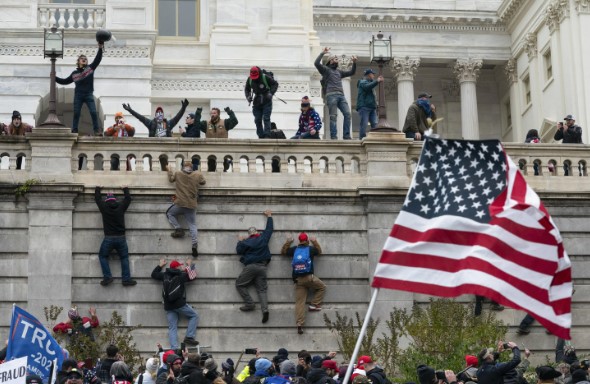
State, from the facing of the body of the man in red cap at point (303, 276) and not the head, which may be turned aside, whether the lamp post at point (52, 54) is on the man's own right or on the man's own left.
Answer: on the man's own left

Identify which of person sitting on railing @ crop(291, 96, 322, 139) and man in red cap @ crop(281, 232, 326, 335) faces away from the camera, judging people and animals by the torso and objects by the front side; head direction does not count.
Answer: the man in red cap

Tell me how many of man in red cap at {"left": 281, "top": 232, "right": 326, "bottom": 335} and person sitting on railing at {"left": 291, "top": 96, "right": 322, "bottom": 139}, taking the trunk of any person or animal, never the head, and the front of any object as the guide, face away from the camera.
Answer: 1

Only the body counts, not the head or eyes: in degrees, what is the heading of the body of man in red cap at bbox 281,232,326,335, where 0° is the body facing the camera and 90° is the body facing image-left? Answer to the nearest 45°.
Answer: approximately 180°

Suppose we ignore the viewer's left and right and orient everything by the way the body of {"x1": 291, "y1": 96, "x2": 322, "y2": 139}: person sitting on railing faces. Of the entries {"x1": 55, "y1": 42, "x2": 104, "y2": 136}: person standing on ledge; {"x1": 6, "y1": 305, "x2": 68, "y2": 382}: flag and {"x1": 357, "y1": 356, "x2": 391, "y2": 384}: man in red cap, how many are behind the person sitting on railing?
0

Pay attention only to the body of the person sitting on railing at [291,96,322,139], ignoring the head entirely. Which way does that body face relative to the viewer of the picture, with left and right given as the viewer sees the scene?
facing the viewer and to the left of the viewer

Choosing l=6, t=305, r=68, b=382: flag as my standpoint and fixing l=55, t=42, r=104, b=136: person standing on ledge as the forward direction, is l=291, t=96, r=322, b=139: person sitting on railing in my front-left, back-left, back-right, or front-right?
front-right

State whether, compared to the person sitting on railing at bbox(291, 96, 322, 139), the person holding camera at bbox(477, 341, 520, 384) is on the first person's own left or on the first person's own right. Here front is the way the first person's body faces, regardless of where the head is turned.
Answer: on the first person's own left
